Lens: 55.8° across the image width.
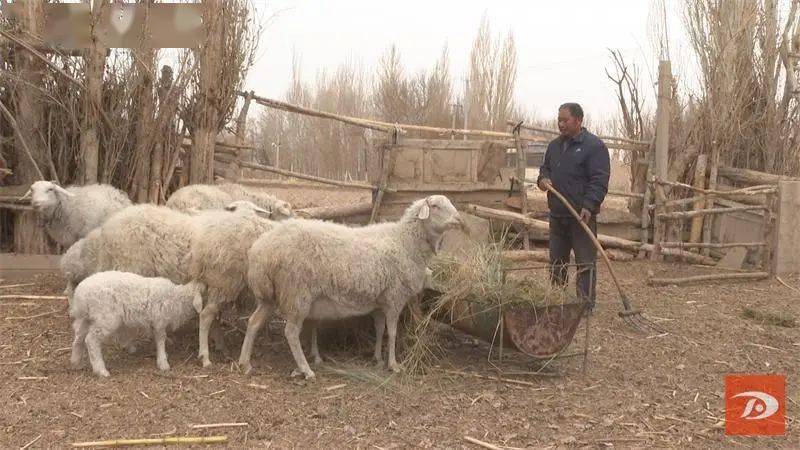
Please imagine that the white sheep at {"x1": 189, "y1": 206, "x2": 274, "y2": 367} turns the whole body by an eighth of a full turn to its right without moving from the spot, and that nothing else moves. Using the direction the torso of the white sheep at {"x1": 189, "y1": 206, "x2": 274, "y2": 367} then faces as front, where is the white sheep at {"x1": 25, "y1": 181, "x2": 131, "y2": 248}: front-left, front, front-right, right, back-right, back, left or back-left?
back

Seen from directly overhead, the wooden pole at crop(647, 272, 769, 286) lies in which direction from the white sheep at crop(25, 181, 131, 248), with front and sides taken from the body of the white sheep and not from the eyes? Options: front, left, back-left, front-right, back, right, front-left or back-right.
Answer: back-left

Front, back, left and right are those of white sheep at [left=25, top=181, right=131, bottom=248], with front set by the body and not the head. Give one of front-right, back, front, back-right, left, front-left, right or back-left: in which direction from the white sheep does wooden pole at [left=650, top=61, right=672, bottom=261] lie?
back-left

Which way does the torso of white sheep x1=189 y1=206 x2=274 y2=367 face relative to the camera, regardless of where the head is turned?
to the viewer's right

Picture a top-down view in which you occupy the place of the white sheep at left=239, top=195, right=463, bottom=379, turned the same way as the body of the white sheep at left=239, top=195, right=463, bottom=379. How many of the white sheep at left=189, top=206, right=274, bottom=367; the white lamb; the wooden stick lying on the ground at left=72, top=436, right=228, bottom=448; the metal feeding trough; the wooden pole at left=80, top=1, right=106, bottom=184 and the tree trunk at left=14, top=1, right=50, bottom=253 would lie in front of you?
1

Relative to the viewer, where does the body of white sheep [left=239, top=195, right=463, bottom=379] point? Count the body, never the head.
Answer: to the viewer's right

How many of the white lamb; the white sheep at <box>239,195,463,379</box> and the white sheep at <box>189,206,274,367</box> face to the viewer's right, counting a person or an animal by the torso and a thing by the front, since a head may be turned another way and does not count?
3

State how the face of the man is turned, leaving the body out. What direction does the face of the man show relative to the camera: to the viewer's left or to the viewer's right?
to the viewer's left

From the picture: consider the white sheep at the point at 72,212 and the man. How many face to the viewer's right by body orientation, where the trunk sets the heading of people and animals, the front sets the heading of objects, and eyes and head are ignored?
0

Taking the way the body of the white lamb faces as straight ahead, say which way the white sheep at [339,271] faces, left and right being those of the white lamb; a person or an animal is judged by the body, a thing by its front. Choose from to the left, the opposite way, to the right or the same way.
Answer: the same way

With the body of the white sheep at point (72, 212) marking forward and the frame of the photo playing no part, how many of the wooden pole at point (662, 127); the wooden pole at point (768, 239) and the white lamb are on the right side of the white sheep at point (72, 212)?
0

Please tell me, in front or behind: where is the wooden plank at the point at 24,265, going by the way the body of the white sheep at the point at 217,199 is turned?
behind

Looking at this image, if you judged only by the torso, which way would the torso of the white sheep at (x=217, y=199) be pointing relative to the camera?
to the viewer's right
